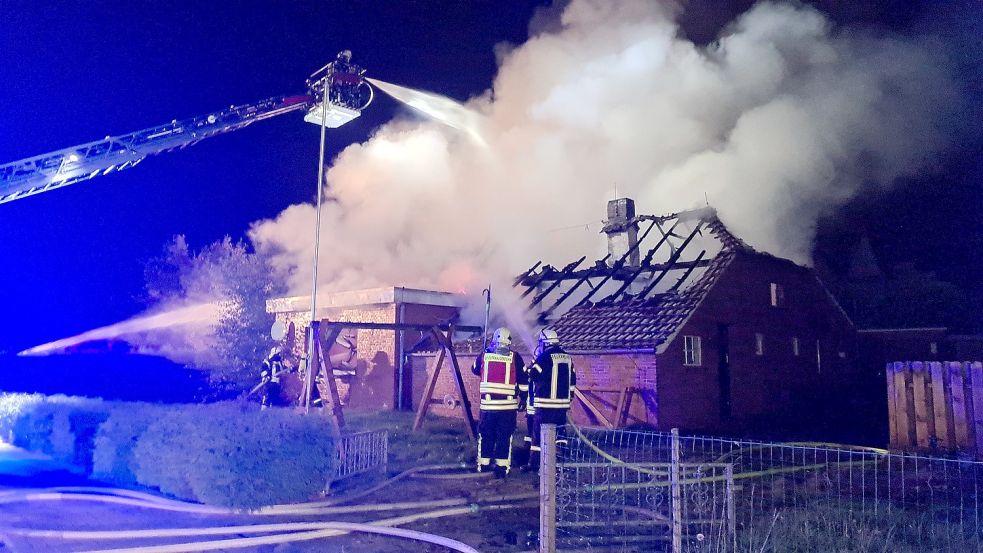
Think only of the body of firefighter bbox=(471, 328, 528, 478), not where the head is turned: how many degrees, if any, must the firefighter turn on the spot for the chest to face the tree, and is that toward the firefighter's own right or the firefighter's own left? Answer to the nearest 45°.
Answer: approximately 45° to the firefighter's own left

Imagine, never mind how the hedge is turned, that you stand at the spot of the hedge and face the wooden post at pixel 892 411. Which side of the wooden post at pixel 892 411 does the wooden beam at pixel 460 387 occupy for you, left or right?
left

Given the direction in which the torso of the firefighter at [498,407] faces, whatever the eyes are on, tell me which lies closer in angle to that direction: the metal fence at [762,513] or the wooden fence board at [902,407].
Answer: the wooden fence board

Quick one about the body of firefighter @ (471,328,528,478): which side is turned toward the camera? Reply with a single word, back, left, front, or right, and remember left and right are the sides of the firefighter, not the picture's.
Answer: back

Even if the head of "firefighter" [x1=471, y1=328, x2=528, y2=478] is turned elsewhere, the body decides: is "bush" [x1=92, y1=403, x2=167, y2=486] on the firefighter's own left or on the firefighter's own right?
on the firefighter's own left

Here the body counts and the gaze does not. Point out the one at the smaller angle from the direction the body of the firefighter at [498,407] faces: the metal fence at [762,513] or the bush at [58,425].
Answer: the bush

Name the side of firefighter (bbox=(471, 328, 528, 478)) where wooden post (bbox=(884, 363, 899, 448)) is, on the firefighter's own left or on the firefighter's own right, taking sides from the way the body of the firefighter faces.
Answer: on the firefighter's own right

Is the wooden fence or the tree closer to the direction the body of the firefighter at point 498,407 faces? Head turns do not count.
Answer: the tree

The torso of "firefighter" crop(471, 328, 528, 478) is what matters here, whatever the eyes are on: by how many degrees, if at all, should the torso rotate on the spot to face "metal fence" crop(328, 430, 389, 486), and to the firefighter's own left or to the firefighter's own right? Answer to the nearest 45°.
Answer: approximately 90° to the firefighter's own left

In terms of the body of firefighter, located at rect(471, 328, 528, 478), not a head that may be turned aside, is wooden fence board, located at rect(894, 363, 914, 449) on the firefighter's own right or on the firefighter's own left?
on the firefighter's own right
